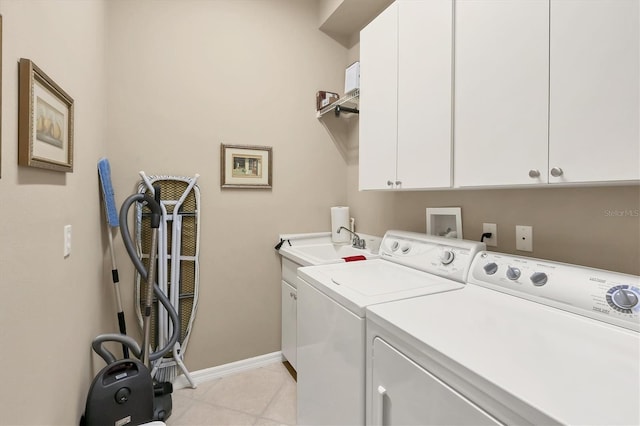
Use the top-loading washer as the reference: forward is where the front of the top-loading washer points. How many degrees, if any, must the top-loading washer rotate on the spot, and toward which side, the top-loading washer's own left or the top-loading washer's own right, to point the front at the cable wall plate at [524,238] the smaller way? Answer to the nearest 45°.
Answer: approximately 135° to the top-loading washer's own left

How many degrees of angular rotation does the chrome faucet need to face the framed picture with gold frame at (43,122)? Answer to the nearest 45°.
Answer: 0° — it already faces it

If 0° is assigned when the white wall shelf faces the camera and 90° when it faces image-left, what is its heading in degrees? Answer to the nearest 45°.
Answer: approximately 45°

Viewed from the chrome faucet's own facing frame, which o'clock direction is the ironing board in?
The ironing board is roughly at 1 o'clock from the chrome faucet.
